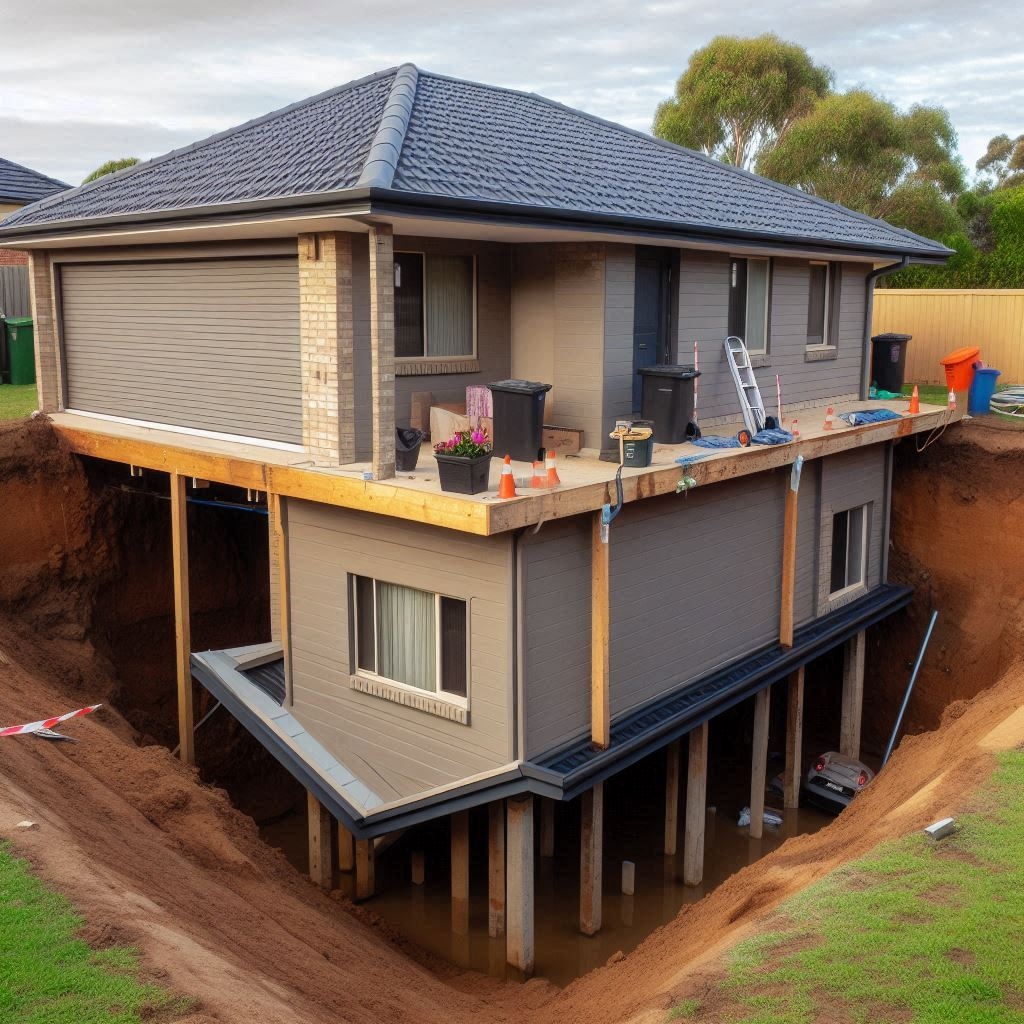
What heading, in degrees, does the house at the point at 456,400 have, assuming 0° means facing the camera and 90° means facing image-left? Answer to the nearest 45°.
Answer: approximately 315°

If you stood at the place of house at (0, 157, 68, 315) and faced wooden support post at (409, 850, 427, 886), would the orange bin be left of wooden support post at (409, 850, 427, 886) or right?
left

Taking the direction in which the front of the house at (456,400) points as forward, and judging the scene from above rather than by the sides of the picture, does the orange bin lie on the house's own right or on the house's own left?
on the house's own left
